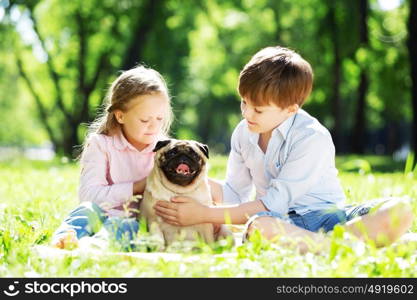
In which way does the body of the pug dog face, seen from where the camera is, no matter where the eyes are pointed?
toward the camera

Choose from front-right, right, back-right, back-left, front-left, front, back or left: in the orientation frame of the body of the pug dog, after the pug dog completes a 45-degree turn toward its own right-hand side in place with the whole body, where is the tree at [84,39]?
back-right

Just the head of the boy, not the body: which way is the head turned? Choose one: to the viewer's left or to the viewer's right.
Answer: to the viewer's left

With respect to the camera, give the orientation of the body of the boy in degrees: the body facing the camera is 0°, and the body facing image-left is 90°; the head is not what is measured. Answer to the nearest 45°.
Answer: approximately 45°

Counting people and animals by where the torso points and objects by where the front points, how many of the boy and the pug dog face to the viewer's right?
0

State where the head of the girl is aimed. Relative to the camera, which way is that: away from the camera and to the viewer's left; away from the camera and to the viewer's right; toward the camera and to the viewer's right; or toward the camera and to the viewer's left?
toward the camera and to the viewer's right

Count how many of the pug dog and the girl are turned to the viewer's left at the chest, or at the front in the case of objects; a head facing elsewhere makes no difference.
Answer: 0

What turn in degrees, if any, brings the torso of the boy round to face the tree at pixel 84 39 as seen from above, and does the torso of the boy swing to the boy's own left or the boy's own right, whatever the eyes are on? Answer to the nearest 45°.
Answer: approximately 135° to the boy's own right

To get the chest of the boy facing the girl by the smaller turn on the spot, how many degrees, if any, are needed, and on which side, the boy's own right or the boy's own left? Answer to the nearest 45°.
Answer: approximately 45° to the boy's own right
